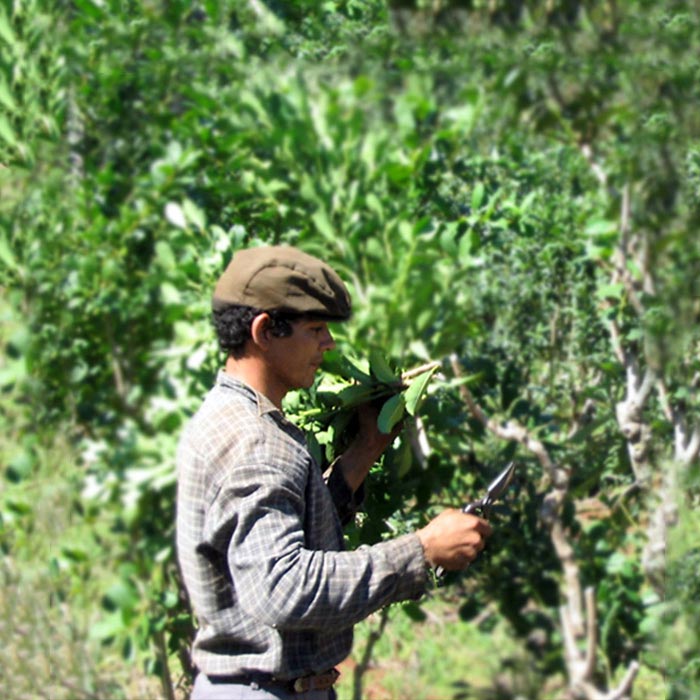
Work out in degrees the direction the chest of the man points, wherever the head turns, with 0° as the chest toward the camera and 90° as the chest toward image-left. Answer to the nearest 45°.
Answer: approximately 270°

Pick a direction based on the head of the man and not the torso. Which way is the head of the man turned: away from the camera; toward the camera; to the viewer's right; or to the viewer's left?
to the viewer's right
